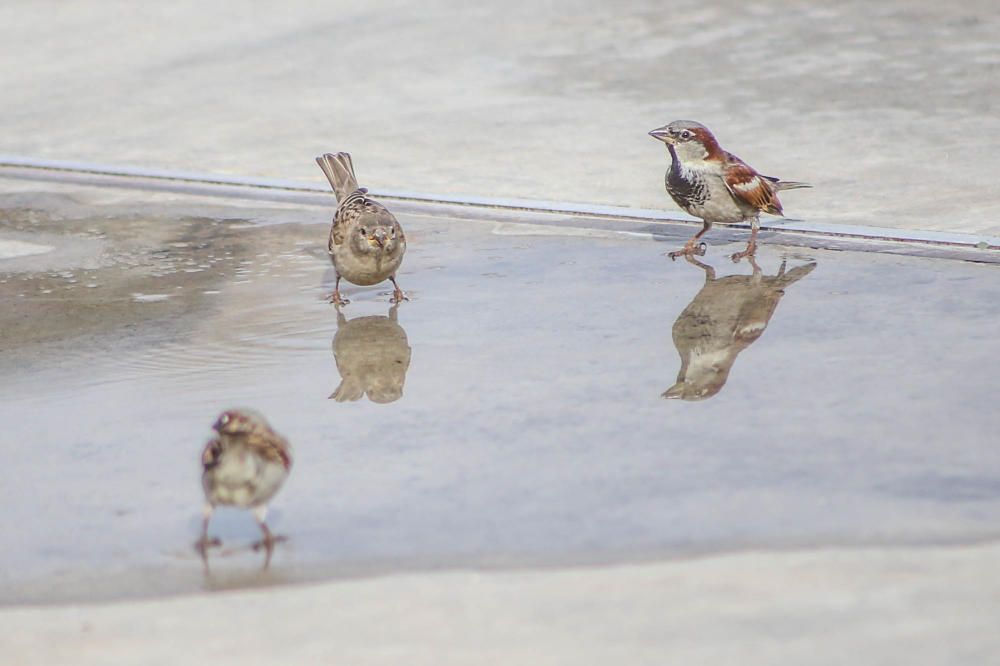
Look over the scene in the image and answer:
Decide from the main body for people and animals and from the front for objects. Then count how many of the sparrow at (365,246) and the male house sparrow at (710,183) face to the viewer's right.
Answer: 0

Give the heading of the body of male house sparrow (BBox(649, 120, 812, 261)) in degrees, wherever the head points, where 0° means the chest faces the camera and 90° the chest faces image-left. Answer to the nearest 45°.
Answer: approximately 45°

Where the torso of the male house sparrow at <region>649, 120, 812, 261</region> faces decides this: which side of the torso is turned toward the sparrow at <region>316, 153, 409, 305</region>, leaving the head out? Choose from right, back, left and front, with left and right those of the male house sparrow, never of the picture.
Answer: front

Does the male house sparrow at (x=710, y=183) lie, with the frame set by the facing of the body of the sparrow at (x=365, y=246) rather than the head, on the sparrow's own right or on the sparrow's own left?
on the sparrow's own left

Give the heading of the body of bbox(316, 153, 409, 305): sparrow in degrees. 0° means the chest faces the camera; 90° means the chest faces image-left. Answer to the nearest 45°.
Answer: approximately 0°
